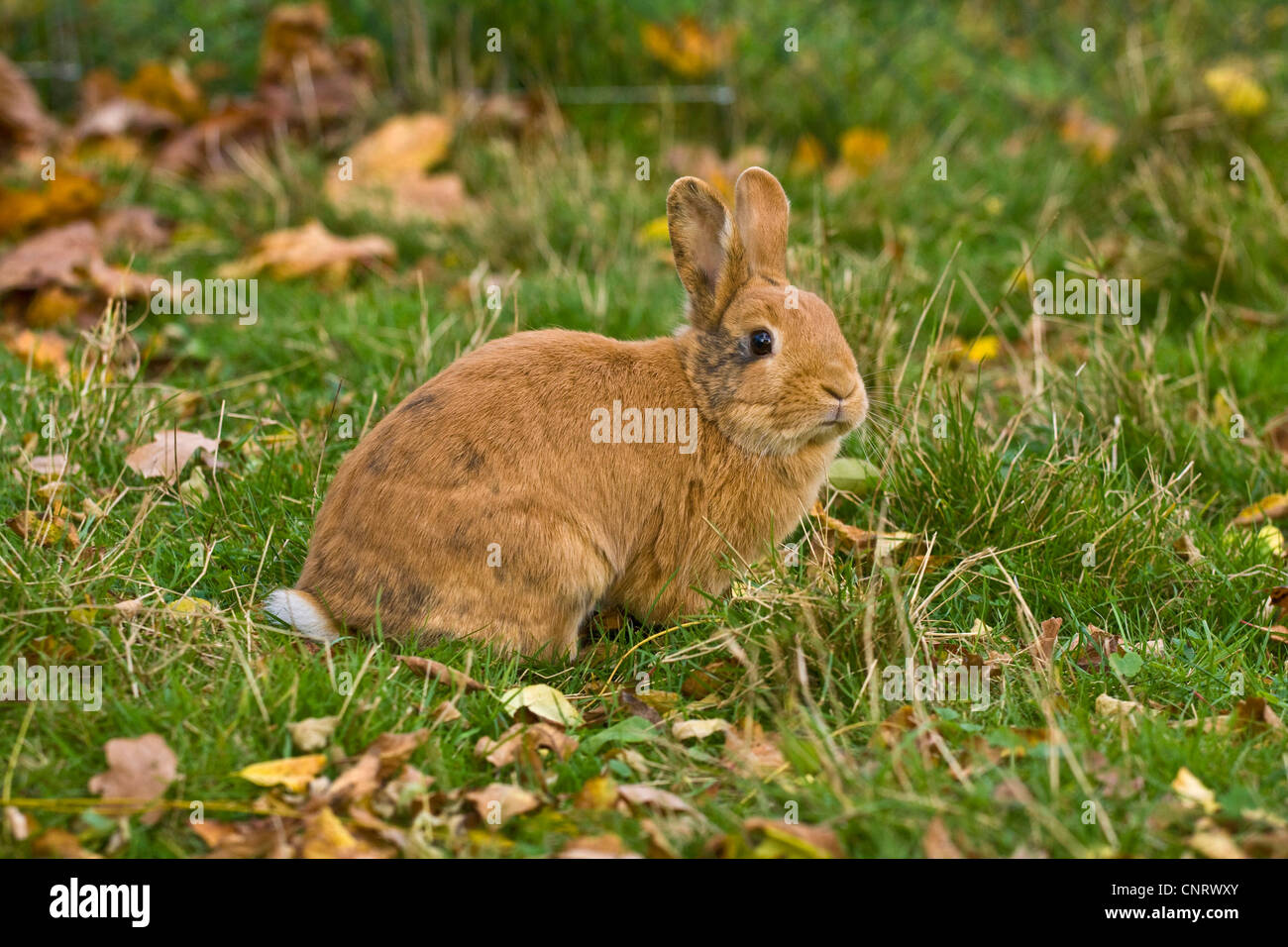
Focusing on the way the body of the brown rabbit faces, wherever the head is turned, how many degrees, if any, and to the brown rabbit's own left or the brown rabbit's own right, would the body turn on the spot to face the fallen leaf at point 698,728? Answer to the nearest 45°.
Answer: approximately 90° to the brown rabbit's own right

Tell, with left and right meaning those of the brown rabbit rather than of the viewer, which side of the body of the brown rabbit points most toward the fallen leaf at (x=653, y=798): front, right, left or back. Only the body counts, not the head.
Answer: right

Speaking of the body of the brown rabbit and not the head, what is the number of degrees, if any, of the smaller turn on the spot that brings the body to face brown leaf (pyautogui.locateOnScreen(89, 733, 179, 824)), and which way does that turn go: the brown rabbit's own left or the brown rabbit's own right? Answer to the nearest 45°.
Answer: approximately 135° to the brown rabbit's own right

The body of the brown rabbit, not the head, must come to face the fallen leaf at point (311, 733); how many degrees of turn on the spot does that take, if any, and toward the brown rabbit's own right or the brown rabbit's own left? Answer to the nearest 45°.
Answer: approximately 135° to the brown rabbit's own right

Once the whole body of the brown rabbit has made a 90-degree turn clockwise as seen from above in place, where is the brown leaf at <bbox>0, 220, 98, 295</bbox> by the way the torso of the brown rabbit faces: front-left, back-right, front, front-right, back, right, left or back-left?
back-right

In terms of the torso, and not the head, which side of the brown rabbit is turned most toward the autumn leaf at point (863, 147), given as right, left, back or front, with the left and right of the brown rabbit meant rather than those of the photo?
left

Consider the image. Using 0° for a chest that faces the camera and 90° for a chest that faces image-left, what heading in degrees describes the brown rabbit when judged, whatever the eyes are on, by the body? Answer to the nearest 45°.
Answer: approximately 270°

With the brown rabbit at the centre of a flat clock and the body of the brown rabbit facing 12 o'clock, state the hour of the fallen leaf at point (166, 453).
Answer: The fallen leaf is roughly at 7 o'clock from the brown rabbit.

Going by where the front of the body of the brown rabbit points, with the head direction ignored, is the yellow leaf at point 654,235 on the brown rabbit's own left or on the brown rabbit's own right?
on the brown rabbit's own left

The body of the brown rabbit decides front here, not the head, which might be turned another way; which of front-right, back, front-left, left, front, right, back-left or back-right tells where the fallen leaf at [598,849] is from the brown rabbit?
right

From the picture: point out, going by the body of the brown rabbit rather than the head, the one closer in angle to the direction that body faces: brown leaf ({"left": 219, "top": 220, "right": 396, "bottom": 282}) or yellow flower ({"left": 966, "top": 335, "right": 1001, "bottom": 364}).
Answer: the yellow flower

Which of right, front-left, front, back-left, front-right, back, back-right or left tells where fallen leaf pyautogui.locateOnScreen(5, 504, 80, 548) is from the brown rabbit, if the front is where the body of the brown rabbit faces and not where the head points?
back
